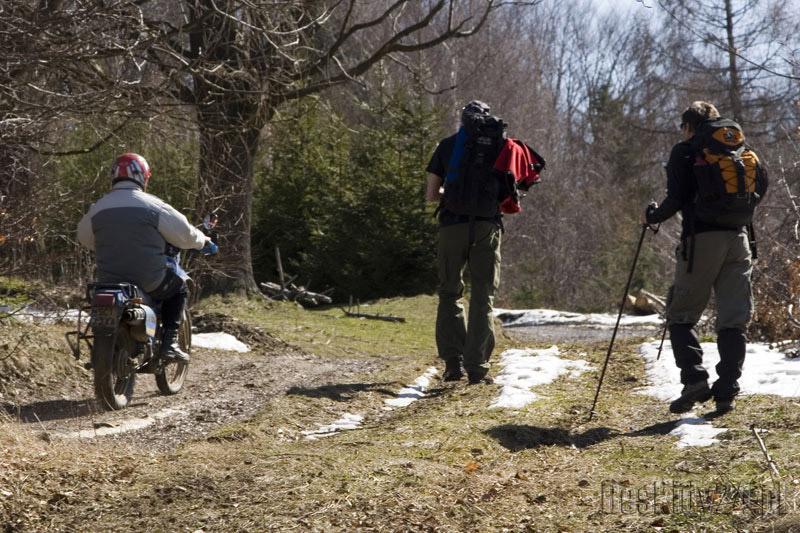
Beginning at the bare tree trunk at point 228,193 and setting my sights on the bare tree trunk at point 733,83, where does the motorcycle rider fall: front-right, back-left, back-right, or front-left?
back-right

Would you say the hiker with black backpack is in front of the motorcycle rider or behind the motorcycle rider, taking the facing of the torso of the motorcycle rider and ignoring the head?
in front

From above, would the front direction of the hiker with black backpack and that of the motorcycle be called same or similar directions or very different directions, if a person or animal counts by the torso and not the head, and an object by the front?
same or similar directions

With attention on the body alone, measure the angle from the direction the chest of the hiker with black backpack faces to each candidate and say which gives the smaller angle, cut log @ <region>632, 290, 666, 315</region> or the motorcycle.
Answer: the cut log

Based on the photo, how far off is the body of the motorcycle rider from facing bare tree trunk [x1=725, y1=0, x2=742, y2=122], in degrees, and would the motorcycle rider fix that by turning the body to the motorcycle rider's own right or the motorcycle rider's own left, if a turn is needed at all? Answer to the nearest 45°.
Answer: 0° — they already face it

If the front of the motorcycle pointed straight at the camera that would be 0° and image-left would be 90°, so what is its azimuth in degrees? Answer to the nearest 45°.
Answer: approximately 225°

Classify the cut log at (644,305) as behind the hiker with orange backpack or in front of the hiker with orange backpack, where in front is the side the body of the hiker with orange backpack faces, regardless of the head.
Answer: in front

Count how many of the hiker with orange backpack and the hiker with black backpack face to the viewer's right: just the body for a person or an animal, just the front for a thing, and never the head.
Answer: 0

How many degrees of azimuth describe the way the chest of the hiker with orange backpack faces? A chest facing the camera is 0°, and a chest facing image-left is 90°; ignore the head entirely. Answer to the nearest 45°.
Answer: approximately 135°

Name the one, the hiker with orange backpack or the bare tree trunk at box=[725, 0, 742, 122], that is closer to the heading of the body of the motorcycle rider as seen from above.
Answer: the bare tree trunk

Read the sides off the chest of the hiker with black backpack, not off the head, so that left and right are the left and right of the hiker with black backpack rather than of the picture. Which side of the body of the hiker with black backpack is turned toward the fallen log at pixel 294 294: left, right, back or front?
front

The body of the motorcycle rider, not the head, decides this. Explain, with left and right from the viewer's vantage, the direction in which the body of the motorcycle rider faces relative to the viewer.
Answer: facing away from the viewer and to the right of the viewer

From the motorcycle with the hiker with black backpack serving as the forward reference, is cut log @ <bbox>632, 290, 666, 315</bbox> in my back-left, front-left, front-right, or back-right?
front-left

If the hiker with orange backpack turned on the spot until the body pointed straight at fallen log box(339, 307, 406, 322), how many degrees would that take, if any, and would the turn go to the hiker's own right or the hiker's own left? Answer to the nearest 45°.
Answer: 0° — they already face it

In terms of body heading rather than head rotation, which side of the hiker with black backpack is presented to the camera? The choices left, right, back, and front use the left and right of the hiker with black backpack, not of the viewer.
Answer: back
